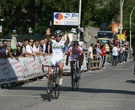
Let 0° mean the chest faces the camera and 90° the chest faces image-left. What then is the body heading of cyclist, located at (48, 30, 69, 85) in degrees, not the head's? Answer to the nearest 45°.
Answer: approximately 0°

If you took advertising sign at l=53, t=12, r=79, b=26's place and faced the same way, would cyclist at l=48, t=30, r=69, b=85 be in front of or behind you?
in front

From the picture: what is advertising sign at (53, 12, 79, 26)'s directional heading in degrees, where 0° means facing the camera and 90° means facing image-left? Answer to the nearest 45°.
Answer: approximately 0°

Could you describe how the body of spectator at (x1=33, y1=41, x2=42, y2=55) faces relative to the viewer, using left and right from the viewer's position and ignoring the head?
facing the viewer and to the right of the viewer

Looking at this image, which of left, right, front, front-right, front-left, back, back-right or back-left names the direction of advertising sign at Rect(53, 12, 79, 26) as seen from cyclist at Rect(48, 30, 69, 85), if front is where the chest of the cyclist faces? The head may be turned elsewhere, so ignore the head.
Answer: back

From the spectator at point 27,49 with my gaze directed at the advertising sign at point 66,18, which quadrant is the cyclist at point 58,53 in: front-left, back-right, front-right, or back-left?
back-right
